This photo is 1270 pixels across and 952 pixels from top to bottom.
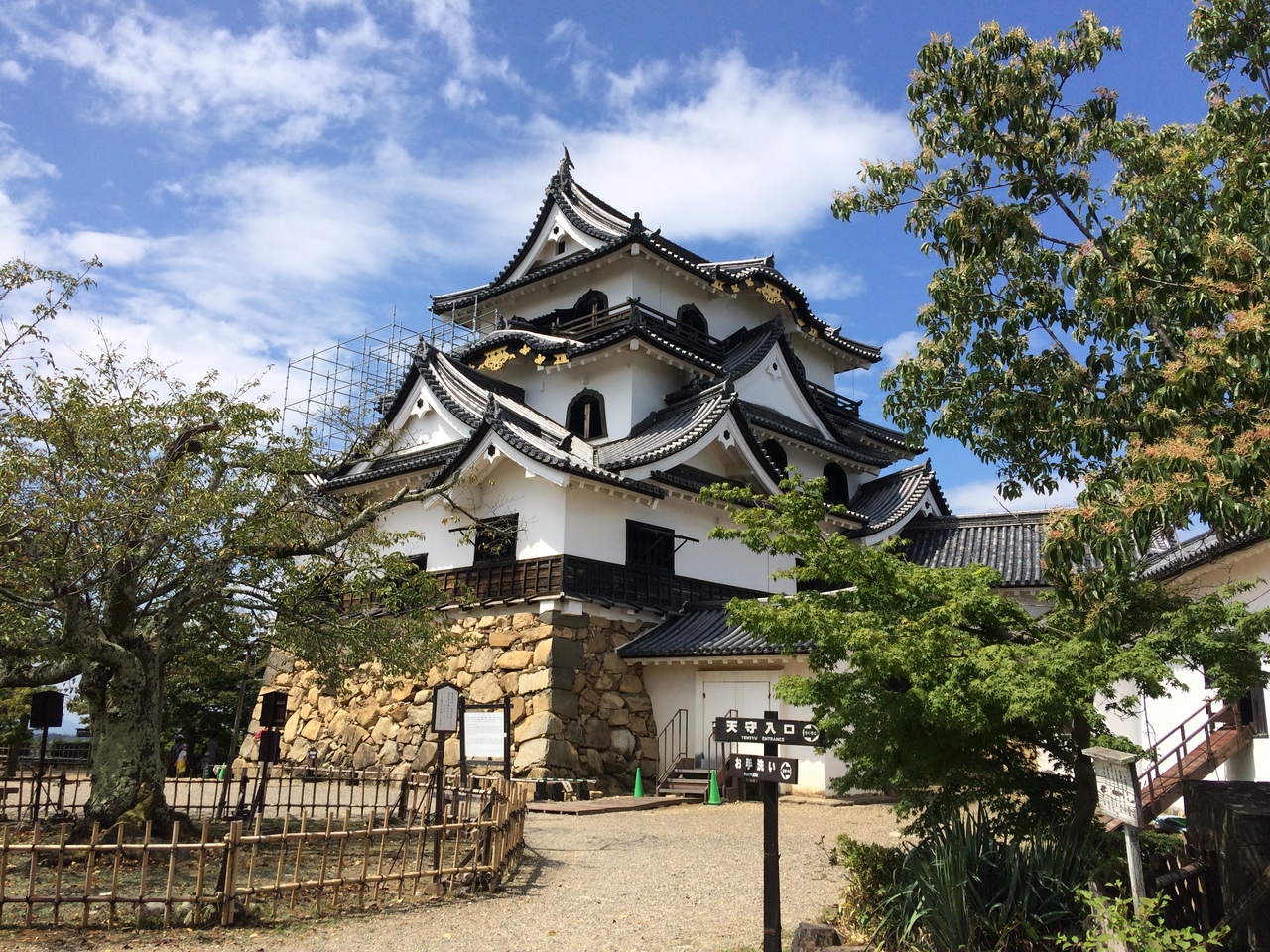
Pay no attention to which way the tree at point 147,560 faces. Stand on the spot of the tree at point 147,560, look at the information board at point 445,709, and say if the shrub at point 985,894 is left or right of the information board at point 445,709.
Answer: right

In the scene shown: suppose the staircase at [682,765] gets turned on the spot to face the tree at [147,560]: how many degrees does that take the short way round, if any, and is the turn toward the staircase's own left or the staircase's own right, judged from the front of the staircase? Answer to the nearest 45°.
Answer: approximately 45° to the staircase's own right

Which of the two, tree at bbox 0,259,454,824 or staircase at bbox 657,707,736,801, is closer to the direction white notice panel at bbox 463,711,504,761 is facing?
the tree

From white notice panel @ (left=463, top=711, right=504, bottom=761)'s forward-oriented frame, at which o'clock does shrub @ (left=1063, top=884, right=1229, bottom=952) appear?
The shrub is roughly at 11 o'clock from the white notice panel.

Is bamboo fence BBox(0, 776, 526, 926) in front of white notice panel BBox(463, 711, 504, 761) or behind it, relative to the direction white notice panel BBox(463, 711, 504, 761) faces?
in front

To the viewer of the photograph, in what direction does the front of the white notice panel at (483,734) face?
facing the viewer

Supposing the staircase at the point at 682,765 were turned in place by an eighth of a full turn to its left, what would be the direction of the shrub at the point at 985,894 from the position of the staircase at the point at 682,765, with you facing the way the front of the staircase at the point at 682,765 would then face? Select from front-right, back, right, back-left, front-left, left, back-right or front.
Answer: front-right

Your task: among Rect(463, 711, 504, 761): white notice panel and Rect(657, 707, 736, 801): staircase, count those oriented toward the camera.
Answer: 2

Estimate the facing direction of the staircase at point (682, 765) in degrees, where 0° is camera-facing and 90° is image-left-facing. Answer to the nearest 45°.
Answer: approximately 0°
